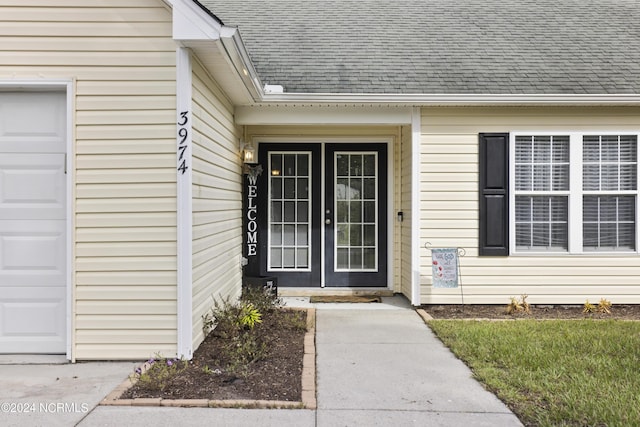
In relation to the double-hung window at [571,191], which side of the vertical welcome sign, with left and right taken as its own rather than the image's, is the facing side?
left

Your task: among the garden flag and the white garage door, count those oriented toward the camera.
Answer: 2

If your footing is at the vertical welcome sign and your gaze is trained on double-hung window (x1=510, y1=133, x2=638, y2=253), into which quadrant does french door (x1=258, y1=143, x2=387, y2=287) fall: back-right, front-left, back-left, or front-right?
front-left

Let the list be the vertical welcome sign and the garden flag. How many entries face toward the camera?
2

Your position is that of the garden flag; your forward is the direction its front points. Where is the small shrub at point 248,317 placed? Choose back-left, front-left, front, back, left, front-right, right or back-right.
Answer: front-right

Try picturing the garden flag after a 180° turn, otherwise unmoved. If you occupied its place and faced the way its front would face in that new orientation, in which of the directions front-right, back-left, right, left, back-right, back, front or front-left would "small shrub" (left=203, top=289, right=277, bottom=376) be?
back-left

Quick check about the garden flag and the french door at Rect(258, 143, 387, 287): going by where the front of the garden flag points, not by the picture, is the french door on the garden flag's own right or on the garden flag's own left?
on the garden flag's own right

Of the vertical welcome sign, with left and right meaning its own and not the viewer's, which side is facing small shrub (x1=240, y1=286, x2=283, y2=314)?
front

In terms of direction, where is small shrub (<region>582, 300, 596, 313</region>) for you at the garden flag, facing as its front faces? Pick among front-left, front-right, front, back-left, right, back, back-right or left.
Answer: left

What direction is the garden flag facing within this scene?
toward the camera

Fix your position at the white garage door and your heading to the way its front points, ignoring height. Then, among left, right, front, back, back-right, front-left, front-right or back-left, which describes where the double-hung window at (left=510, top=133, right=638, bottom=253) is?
left

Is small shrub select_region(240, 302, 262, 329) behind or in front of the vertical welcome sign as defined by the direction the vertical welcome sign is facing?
in front

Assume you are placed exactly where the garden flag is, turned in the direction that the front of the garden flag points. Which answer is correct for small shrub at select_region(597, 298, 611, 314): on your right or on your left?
on your left

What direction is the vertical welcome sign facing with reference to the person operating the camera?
facing the viewer

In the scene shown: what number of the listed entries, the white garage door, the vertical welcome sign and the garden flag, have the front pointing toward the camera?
3

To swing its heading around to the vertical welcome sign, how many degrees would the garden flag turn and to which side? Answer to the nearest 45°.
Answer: approximately 90° to its right

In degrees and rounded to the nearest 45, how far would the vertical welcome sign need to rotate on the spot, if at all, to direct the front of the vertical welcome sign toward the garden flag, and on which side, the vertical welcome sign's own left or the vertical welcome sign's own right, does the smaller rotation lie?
approximately 45° to the vertical welcome sign's own left
